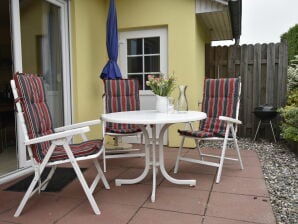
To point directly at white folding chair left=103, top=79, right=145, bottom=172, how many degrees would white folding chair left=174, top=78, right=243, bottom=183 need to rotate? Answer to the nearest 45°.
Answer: approximately 45° to its right

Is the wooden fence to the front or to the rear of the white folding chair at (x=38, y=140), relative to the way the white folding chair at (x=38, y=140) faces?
to the front

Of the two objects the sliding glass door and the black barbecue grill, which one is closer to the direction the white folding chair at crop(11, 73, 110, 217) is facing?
the black barbecue grill

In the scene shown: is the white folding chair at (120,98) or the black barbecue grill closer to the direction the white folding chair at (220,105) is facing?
the white folding chair

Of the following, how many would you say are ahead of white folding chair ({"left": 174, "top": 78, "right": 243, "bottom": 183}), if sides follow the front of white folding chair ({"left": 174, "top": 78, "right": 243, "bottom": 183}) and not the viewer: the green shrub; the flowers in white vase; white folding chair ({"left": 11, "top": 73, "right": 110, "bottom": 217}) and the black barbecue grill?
2

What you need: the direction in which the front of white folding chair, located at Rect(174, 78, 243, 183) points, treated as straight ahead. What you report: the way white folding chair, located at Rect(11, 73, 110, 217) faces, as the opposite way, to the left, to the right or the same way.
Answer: the opposite way

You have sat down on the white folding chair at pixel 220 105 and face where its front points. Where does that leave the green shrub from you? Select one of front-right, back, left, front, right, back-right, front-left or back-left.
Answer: back

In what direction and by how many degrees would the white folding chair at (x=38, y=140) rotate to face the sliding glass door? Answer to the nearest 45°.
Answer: approximately 90° to its left

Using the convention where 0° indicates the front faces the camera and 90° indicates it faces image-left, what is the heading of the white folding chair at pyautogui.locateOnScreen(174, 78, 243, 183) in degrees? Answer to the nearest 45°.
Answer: approximately 45°

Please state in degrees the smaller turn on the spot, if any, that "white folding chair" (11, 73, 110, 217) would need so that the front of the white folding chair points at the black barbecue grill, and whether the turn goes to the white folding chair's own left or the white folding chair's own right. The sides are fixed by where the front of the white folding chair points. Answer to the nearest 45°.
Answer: approximately 45° to the white folding chair's own left

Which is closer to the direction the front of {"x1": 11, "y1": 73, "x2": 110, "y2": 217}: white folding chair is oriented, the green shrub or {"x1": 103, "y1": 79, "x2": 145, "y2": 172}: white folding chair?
the green shrub

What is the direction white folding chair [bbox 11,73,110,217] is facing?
to the viewer's right

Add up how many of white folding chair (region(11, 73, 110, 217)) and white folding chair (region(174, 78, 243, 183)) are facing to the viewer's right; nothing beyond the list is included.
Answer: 1

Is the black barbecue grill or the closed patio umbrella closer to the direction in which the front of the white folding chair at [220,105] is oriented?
the closed patio umbrella
